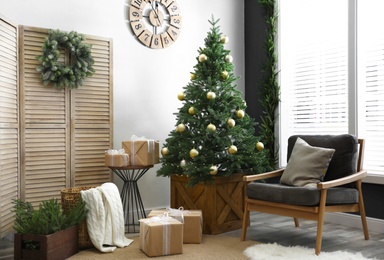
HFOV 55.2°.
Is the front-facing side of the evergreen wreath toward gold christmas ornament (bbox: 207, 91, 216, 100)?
no

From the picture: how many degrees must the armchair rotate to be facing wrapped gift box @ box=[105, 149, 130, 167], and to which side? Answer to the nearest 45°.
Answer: approximately 45° to its right

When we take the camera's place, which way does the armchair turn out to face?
facing the viewer and to the left of the viewer

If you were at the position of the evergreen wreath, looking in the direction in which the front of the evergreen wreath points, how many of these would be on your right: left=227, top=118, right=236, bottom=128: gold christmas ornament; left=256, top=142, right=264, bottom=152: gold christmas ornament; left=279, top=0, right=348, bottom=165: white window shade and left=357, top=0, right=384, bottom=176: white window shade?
0

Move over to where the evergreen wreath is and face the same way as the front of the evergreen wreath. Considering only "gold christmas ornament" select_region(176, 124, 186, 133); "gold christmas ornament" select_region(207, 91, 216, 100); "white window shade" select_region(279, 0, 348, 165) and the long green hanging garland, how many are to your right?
0

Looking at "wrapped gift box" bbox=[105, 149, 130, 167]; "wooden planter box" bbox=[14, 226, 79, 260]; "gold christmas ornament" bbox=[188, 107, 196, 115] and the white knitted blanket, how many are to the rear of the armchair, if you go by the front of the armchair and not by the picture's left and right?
0

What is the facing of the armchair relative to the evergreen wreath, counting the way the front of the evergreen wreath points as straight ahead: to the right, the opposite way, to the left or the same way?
to the right

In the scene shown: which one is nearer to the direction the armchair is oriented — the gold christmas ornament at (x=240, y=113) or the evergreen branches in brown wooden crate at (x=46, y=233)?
the evergreen branches in brown wooden crate

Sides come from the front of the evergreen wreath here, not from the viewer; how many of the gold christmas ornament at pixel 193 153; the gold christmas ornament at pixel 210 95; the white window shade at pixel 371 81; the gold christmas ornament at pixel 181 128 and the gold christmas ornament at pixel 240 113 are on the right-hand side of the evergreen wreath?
0

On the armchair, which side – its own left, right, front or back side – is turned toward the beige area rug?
front

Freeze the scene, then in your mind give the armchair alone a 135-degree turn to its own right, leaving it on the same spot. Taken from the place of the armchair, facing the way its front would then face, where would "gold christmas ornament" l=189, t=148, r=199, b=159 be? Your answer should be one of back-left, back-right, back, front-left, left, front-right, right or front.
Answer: left

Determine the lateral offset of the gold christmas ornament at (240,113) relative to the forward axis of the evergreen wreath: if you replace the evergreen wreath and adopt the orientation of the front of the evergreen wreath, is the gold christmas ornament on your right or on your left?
on your left

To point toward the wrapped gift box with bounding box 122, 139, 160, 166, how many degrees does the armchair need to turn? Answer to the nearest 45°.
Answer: approximately 45° to its right

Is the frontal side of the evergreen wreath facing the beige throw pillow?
no

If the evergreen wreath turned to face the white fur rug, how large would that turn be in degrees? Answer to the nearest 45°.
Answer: approximately 45° to its left

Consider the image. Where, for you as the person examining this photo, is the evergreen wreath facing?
facing the viewer

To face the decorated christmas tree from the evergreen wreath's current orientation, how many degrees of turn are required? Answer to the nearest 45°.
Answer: approximately 90° to its left

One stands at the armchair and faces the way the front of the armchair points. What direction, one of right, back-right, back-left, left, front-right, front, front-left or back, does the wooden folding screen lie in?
front-right

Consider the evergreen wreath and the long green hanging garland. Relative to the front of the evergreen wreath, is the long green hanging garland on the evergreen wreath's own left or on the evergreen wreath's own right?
on the evergreen wreath's own left

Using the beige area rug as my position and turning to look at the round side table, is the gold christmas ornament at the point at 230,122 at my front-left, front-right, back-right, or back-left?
front-right

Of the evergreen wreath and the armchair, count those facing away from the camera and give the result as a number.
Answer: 0
